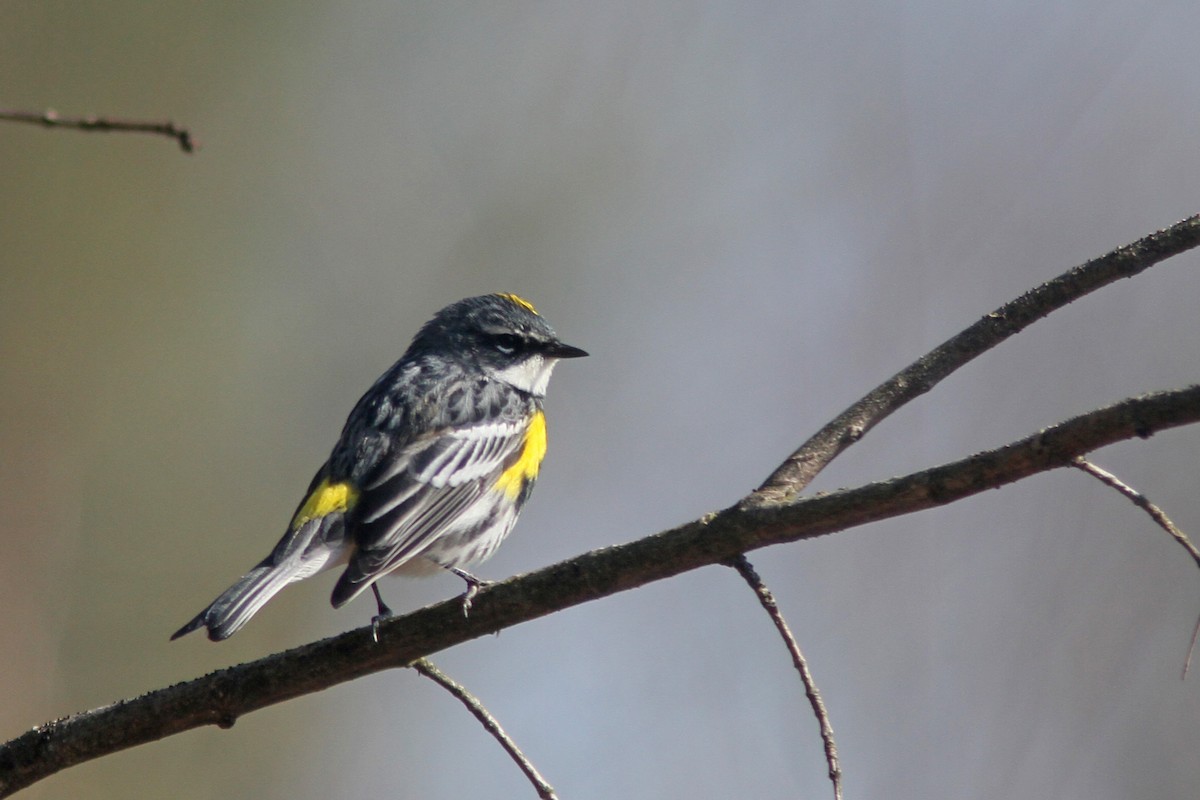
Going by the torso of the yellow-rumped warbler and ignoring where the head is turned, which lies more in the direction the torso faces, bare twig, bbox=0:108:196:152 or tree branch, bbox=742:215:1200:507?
the tree branch

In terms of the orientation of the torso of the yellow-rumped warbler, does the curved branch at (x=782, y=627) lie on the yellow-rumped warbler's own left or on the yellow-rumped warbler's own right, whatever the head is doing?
on the yellow-rumped warbler's own right

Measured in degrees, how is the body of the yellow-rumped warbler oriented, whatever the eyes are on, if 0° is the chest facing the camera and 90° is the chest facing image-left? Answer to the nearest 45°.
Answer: approximately 270°
